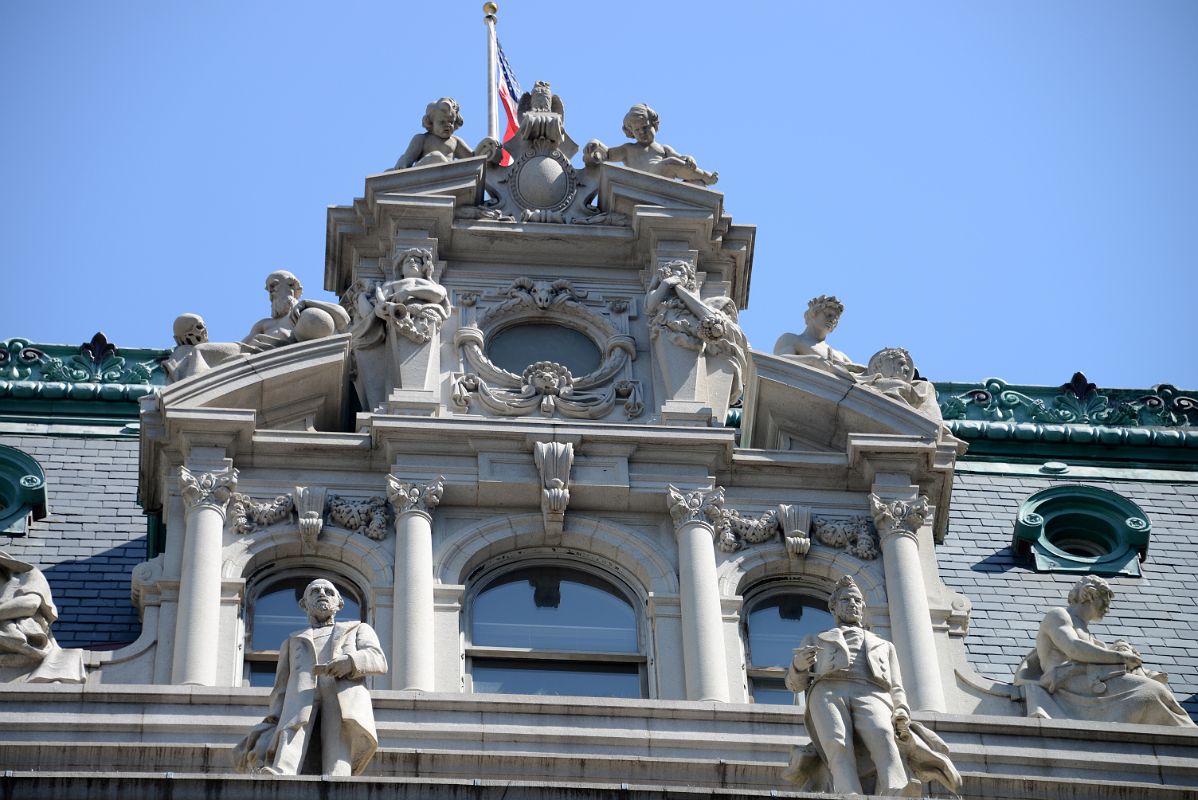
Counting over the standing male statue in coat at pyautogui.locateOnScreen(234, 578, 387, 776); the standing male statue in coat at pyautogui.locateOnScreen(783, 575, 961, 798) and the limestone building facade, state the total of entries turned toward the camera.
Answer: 3

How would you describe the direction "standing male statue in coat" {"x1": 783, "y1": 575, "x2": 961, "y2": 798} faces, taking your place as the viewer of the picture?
facing the viewer

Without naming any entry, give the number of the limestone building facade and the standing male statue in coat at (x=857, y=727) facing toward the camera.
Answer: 2

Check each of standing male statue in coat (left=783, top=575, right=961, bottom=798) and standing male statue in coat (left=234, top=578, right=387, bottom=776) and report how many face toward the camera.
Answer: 2

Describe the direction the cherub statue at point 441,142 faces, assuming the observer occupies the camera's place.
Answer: facing the viewer and to the right of the viewer

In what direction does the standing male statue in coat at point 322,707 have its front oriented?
toward the camera

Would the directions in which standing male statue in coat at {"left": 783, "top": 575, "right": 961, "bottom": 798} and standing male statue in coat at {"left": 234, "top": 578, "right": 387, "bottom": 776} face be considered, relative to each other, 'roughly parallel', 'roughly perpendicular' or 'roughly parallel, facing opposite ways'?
roughly parallel

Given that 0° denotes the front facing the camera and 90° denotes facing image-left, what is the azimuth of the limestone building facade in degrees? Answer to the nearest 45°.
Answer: approximately 0°

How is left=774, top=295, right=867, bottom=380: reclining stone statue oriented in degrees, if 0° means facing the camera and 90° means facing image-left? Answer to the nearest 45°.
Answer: approximately 315°
